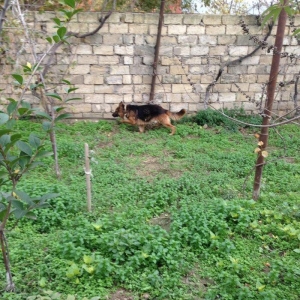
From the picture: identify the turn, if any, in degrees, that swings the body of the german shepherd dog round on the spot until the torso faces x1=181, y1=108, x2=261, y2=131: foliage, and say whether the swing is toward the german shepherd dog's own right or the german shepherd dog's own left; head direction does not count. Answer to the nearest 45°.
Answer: approximately 180°

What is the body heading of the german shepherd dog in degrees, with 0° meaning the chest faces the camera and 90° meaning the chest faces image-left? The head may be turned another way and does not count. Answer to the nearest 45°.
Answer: approximately 90°
